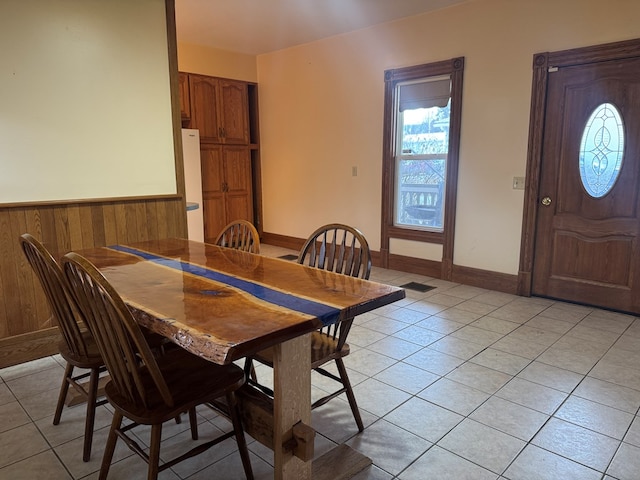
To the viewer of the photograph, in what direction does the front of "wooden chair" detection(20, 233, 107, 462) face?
facing away from the viewer and to the right of the viewer

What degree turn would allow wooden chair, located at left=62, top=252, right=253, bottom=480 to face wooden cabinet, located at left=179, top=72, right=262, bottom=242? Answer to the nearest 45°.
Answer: approximately 45° to its left

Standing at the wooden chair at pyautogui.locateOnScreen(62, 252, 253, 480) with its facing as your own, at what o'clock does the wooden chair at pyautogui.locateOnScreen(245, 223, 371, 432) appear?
the wooden chair at pyautogui.locateOnScreen(245, 223, 371, 432) is roughly at 1 o'clock from the wooden chair at pyautogui.locateOnScreen(62, 252, 253, 480).

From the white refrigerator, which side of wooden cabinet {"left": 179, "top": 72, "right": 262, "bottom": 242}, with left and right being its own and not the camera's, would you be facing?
right

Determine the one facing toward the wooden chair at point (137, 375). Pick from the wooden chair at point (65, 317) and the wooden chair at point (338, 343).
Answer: the wooden chair at point (338, 343)

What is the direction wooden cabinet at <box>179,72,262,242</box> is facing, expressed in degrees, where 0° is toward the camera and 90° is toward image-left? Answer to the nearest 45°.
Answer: approximately 315°

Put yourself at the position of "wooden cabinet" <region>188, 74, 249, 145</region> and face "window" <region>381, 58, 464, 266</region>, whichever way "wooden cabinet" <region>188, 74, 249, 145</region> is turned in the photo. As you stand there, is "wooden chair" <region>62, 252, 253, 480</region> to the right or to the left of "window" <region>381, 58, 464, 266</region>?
right

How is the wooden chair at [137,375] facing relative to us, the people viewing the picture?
facing away from the viewer and to the right of the viewer

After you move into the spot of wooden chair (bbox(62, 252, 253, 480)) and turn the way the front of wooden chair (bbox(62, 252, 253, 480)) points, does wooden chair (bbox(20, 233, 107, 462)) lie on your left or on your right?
on your left

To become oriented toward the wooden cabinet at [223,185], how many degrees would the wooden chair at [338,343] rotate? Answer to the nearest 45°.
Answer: approximately 135° to its right

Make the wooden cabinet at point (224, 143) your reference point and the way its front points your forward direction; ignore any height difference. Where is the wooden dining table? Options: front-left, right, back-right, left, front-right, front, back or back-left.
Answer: front-right
